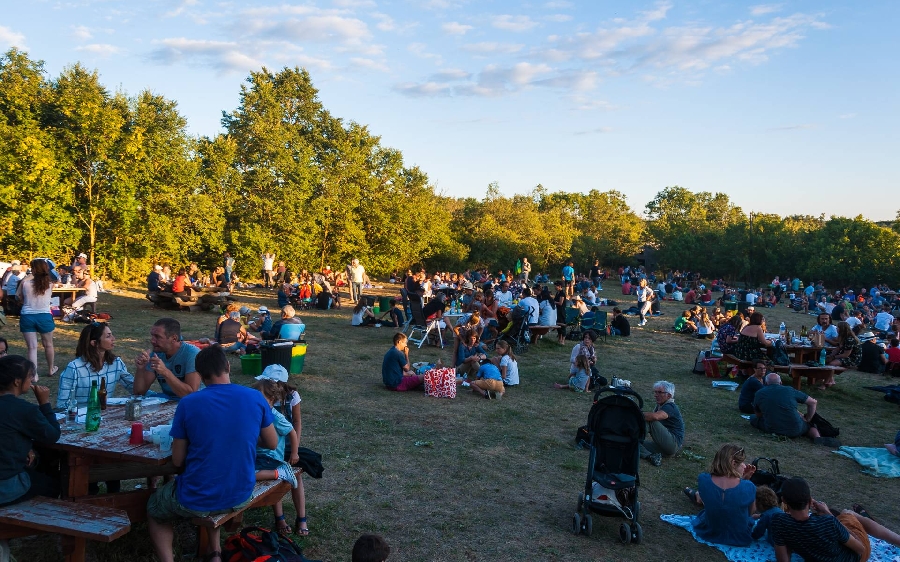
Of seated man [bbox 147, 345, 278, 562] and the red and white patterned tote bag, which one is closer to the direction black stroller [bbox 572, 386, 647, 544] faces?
the seated man

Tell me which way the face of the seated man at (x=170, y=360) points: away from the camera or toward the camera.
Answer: toward the camera

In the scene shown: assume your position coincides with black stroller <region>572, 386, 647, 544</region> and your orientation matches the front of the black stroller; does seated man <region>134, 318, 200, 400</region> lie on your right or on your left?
on your right

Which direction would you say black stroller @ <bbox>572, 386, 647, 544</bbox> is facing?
toward the camera

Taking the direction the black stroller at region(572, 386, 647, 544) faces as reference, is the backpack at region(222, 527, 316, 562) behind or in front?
in front
